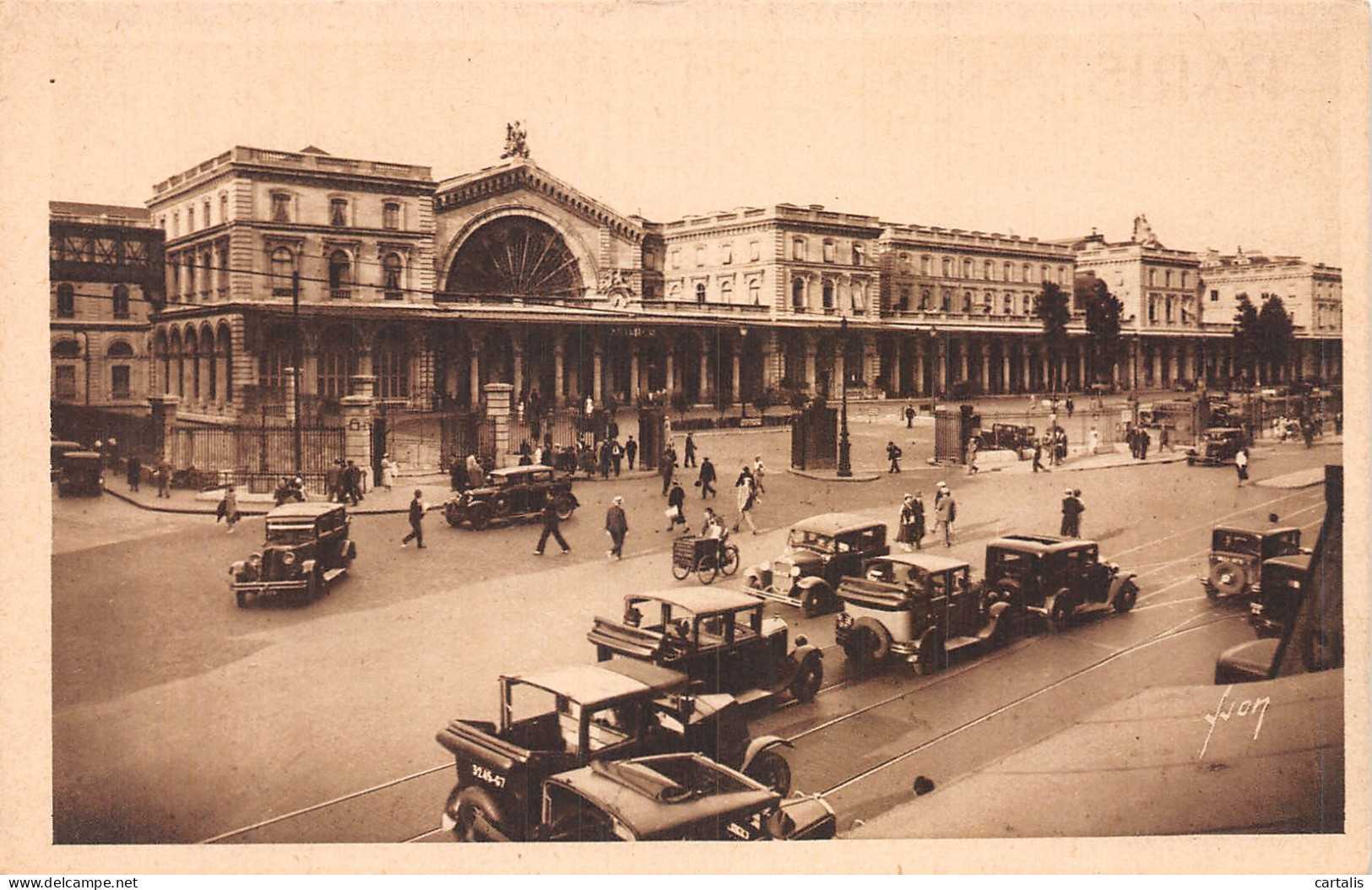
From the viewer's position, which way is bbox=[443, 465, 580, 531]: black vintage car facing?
facing the viewer and to the left of the viewer

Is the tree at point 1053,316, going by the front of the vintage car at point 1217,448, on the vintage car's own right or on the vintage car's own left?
on the vintage car's own right

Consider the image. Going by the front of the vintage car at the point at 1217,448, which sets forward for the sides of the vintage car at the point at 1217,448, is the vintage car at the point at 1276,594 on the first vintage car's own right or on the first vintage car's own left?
on the first vintage car's own left

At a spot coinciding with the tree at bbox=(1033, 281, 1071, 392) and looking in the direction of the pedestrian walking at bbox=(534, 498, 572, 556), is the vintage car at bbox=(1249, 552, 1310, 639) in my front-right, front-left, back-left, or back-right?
front-left
